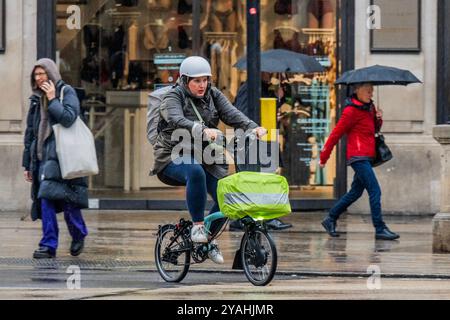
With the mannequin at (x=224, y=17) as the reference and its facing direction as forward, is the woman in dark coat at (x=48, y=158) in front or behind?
in front

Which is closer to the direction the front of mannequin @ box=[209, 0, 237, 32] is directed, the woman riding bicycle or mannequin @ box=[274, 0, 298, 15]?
the woman riding bicycle

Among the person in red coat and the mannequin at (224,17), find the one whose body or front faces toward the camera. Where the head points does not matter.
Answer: the mannequin

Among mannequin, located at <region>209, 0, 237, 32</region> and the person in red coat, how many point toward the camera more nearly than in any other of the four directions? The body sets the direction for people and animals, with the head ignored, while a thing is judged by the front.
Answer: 1

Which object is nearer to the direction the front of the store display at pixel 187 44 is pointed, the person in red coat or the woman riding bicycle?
the woman riding bicycle

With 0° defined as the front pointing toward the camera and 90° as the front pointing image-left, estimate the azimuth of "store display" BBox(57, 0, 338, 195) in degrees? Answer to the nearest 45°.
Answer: approximately 0°

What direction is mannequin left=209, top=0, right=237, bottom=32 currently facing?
toward the camera

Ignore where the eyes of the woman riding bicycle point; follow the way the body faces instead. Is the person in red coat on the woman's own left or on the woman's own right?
on the woman's own left

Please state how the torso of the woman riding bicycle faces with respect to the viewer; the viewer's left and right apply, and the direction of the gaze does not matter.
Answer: facing the viewer and to the right of the viewer

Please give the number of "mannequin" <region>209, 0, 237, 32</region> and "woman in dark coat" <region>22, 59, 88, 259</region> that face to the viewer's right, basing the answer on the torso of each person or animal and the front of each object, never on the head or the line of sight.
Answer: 0

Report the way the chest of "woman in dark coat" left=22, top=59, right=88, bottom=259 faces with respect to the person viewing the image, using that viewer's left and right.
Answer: facing the viewer and to the left of the viewer

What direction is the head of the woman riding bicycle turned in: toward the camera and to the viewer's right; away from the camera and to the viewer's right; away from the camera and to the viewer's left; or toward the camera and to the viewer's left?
toward the camera and to the viewer's right

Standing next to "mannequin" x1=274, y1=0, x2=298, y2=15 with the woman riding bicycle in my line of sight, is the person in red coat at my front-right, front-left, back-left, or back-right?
front-left
